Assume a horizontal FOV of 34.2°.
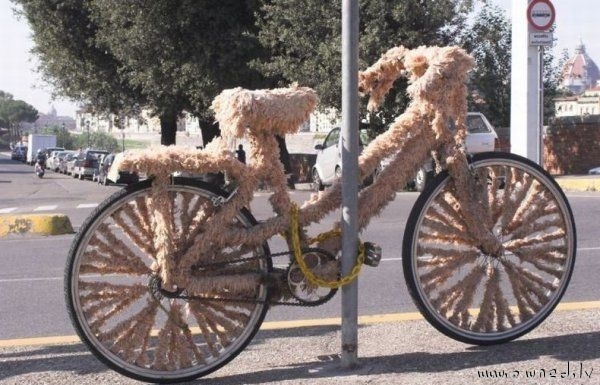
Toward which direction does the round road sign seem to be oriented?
toward the camera

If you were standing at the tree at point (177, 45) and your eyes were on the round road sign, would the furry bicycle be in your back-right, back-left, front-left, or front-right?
front-right

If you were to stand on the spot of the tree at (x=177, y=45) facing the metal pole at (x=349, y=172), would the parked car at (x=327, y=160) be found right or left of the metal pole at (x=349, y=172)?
left

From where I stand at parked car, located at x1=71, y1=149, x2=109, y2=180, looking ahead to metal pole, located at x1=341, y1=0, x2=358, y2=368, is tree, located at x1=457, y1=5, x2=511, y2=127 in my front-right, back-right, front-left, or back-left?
front-left

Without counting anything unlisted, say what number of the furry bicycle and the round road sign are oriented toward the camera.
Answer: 1

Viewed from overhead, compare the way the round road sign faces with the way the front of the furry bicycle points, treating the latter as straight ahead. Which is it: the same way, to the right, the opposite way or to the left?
to the right

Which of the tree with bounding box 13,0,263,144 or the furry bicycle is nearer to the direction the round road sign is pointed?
the furry bicycle

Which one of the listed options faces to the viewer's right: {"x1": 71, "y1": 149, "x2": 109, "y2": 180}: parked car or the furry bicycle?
the furry bicycle

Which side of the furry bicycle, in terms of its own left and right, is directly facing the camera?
right

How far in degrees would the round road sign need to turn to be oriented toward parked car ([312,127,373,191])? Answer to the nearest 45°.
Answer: approximately 135° to its right

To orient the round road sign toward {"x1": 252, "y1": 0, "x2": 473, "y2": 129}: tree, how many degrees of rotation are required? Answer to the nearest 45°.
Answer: approximately 135° to its right

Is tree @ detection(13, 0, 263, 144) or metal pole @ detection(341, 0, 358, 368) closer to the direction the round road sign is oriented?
the metal pole

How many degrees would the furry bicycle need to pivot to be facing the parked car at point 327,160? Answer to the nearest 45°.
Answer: approximately 90° to its left

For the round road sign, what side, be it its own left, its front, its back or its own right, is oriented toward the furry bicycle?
front

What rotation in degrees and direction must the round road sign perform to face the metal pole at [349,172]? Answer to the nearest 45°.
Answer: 0° — it already faces it
